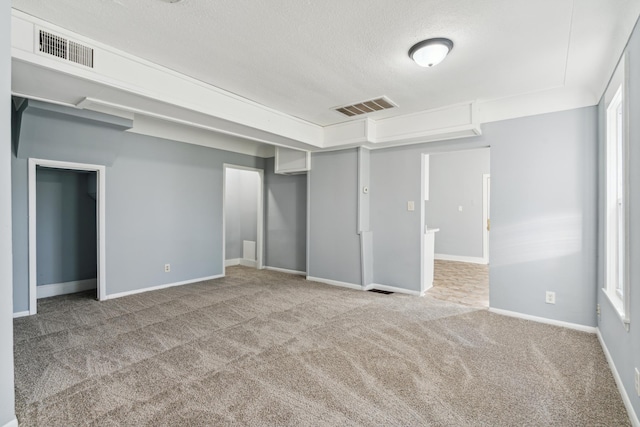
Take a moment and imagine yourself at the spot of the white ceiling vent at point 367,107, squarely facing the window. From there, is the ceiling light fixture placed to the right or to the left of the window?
right

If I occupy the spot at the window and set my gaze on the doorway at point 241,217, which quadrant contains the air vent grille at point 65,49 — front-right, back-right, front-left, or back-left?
front-left

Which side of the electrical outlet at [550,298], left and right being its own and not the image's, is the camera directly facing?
front

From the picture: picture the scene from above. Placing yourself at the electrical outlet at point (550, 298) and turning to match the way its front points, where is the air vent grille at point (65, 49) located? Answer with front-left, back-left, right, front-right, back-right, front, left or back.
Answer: front-right

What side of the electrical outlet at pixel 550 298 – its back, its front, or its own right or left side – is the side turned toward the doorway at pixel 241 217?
right

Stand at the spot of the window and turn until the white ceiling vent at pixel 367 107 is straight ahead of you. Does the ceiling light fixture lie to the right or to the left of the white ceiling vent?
left
